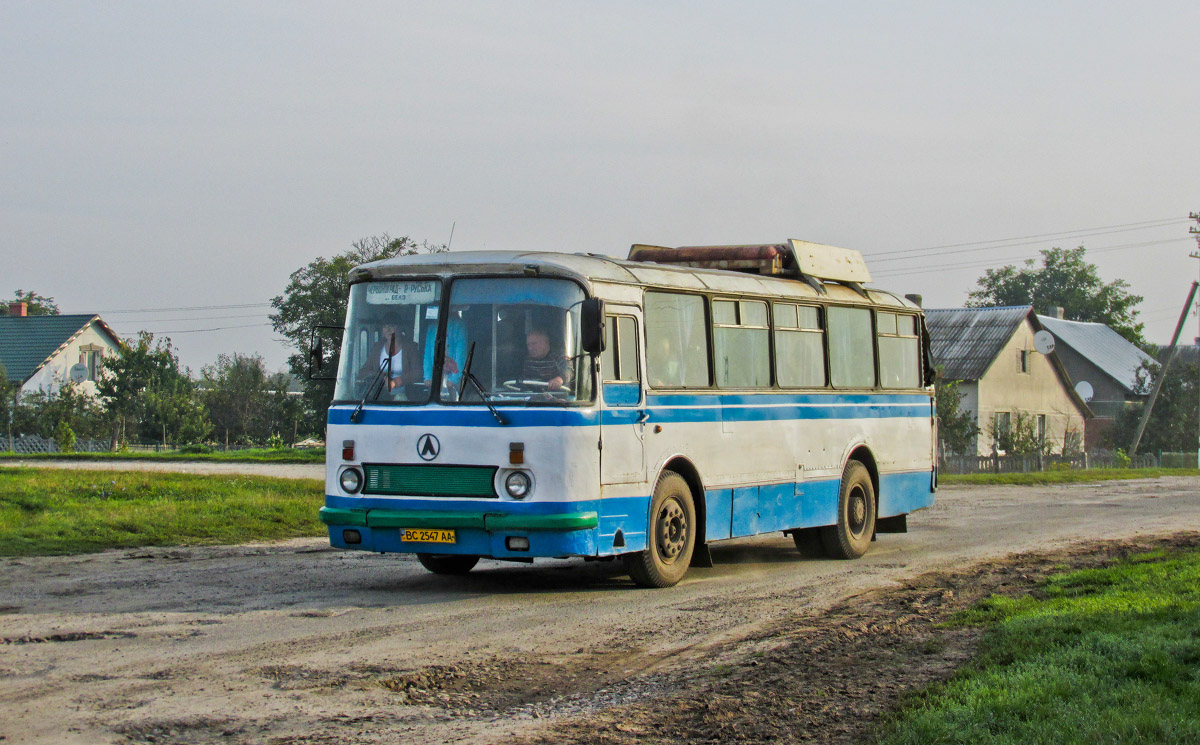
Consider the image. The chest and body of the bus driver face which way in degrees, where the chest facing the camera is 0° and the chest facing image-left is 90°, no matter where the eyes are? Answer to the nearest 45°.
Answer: approximately 45°

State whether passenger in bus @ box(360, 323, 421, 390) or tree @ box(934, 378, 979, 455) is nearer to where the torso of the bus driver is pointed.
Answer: the passenger in bus

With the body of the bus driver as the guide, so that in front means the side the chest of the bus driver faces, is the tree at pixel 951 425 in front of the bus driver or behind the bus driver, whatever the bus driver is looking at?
behind

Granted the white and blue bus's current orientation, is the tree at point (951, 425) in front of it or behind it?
behind

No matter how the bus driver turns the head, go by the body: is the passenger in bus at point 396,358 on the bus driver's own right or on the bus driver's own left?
on the bus driver's own right
